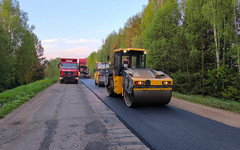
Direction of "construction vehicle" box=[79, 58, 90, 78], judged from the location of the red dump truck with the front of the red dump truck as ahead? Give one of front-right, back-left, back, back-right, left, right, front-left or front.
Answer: back

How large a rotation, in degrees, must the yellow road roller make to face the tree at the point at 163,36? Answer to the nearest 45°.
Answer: approximately 135° to its left

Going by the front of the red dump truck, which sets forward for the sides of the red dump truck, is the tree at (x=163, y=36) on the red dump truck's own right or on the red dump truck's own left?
on the red dump truck's own left

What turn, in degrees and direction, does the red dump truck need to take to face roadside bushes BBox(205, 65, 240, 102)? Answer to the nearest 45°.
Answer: approximately 45° to its left

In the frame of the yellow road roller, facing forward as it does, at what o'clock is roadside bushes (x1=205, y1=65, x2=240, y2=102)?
The roadside bushes is roughly at 9 o'clock from the yellow road roller.

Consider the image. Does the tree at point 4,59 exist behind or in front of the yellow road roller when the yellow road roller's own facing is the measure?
behind

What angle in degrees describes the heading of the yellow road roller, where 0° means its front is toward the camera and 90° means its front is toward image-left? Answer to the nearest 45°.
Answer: approximately 315°

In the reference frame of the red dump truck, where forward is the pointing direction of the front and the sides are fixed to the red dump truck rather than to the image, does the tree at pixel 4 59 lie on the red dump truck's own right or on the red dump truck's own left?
on the red dump truck's own right

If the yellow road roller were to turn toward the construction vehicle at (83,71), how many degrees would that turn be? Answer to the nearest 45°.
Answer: approximately 180°

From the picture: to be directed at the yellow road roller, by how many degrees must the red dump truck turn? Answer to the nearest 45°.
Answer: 0° — it already faces it

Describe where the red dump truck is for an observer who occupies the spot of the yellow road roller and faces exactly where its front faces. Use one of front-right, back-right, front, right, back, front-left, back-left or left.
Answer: back

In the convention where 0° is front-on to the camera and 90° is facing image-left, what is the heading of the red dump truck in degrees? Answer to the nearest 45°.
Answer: approximately 0°
